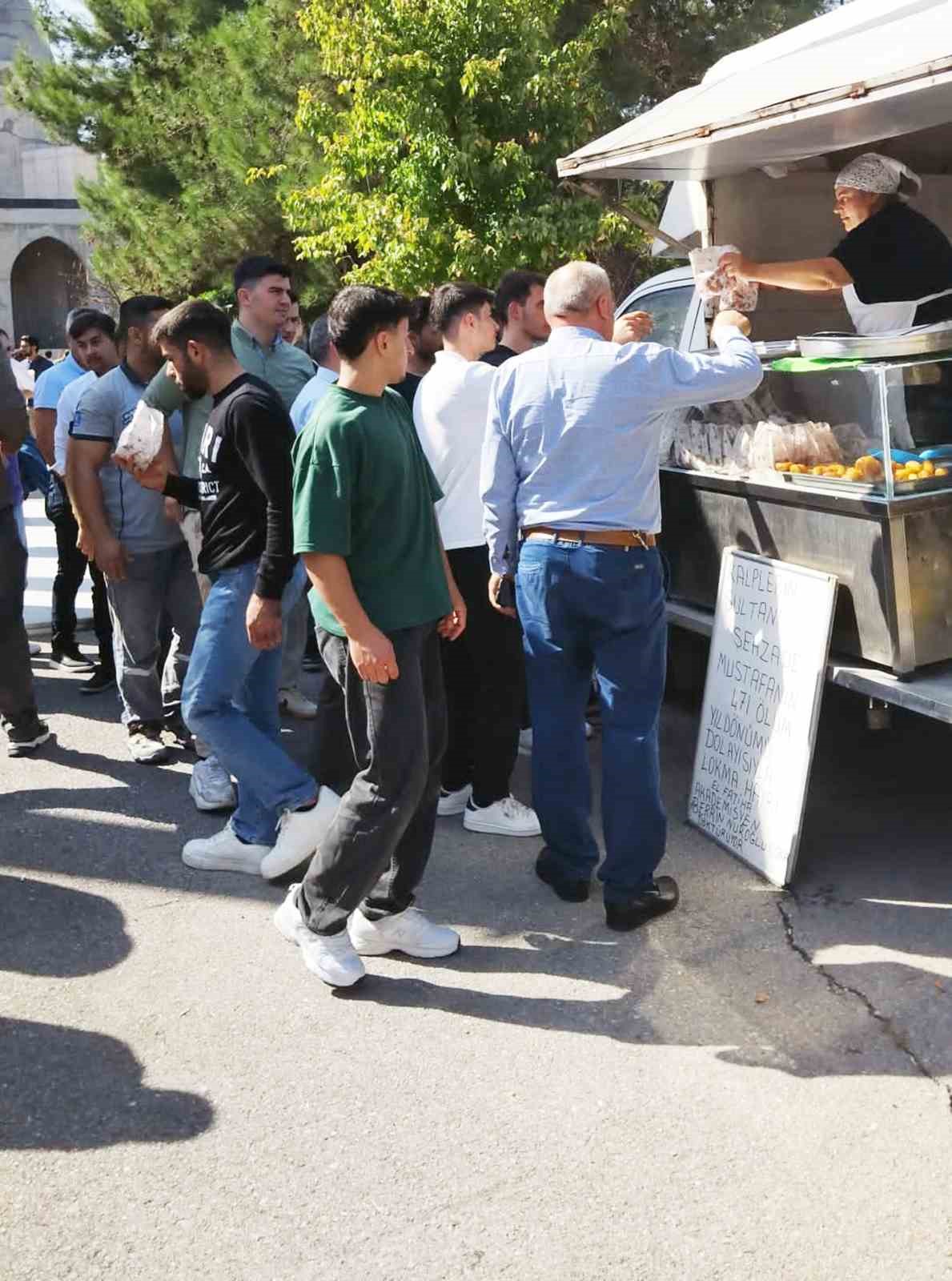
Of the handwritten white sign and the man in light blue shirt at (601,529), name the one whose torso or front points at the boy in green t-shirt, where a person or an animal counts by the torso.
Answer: the handwritten white sign

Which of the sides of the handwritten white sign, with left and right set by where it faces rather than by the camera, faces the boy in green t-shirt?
front

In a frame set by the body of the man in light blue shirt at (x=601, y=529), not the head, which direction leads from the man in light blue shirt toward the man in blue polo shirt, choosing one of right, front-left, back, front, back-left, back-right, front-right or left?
front-left

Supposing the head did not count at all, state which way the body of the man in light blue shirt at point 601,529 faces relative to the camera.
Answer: away from the camera

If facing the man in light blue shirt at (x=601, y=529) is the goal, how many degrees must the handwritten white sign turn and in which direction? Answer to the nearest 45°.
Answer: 0° — it already faces them

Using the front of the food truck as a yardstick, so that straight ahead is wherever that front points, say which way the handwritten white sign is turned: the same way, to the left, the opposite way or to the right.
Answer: to the left

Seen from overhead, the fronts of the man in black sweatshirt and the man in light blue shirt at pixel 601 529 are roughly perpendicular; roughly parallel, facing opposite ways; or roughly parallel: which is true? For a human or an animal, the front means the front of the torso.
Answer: roughly perpendicular

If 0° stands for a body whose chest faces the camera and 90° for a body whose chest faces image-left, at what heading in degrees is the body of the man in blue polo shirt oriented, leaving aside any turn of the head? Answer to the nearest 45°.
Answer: approximately 315°

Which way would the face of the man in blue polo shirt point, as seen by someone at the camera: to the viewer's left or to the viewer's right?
to the viewer's right

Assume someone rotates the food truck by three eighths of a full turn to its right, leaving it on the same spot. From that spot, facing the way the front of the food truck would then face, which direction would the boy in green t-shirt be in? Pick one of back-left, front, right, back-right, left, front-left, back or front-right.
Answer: back-right

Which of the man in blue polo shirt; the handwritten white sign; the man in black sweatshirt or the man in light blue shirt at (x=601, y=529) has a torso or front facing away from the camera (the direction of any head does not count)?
the man in light blue shirt

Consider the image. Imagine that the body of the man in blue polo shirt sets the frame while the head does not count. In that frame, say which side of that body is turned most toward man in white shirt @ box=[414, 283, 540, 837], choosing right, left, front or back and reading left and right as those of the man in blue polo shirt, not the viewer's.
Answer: front
